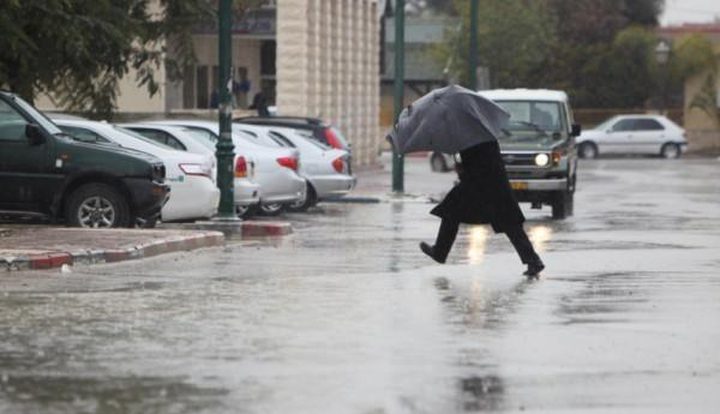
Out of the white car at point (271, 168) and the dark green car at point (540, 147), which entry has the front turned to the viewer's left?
the white car

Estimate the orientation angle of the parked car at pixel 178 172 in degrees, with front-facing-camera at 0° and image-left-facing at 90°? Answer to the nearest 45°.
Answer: approximately 90°

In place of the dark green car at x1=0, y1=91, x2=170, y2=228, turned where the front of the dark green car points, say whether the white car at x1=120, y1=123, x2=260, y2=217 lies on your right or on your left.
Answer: on your left

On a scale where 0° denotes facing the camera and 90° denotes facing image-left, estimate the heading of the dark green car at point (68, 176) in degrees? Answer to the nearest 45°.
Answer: approximately 270°

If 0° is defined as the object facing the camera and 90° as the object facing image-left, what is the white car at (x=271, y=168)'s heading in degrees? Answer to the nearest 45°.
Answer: approximately 90°

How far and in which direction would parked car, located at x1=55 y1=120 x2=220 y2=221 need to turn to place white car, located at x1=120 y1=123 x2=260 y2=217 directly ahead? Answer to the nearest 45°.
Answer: approximately 90° to its right

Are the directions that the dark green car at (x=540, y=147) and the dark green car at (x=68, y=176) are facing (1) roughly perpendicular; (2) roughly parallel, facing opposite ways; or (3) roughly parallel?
roughly perpendicular
